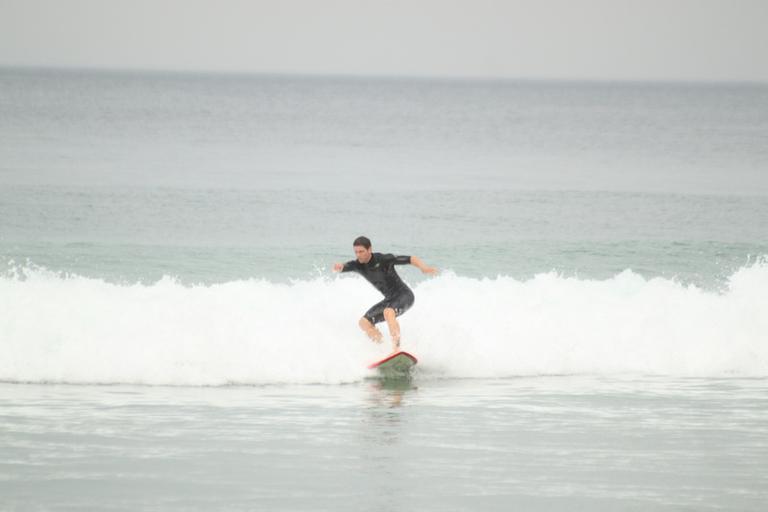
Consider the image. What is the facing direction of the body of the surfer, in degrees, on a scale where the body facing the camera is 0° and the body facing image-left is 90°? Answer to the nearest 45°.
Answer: approximately 45°
